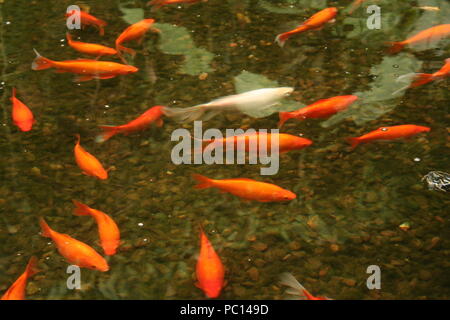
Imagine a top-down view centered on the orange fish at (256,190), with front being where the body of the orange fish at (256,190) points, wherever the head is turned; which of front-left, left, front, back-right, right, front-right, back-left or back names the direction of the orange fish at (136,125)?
back-left

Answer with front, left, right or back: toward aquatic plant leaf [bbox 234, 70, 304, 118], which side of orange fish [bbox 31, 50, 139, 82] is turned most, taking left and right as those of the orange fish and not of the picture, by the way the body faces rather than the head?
front

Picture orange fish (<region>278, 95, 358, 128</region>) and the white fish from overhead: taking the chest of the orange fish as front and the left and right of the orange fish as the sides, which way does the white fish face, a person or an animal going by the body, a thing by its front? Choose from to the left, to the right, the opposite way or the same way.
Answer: the same way

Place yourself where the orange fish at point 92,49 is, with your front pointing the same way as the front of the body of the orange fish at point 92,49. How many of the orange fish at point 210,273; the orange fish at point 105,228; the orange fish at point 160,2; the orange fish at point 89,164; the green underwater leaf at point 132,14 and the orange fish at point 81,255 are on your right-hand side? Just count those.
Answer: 4

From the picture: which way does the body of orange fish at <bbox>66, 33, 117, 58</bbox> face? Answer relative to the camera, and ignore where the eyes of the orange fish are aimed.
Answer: to the viewer's right

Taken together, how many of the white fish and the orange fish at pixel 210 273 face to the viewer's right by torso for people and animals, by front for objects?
1

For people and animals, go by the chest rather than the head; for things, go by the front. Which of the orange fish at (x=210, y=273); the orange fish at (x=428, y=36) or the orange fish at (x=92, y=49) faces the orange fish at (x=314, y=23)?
the orange fish at (x=92, y=49)

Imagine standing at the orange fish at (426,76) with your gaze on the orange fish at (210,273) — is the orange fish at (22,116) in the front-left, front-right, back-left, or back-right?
front-right

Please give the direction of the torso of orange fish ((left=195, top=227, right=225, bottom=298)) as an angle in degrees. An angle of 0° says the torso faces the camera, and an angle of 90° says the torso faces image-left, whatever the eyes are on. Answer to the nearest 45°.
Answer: approximately 0°

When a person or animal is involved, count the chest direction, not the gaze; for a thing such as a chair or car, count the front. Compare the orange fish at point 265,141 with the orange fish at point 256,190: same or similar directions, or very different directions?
same or similar directions

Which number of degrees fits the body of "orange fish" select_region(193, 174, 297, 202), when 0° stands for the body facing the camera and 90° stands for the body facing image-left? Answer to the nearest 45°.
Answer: approximately 270°

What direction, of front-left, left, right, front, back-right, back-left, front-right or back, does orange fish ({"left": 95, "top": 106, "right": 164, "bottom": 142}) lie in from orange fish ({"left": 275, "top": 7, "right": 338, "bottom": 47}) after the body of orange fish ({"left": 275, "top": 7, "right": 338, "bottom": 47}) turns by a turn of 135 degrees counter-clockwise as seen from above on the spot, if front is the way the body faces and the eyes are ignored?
front-left

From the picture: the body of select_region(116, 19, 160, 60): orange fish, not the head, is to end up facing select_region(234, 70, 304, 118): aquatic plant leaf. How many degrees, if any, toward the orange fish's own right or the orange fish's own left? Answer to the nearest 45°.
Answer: approximately 90° to the orange fish's own right
